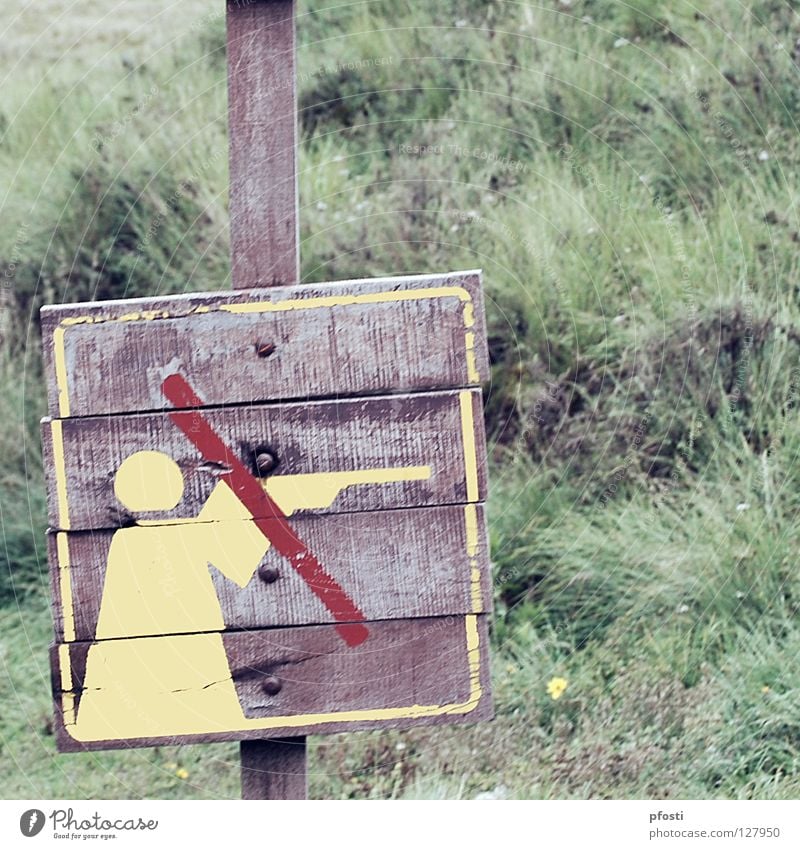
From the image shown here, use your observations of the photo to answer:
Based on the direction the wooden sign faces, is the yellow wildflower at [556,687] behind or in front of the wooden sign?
behind

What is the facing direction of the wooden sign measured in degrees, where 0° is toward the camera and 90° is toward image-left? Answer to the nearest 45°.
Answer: approximately 0°
